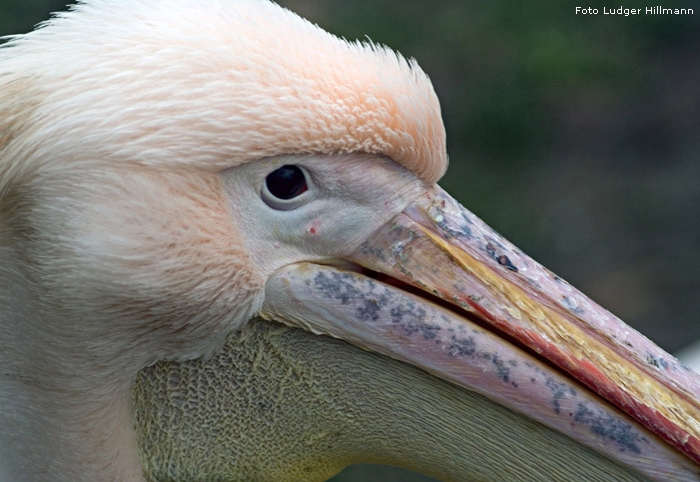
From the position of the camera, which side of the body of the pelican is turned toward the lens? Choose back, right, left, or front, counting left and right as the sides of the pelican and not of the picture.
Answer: right
